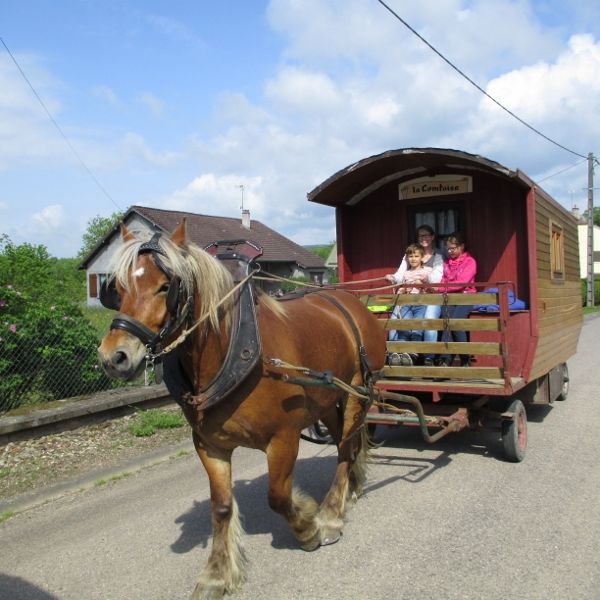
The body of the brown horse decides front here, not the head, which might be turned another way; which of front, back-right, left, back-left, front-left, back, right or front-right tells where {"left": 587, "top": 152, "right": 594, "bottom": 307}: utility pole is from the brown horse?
back

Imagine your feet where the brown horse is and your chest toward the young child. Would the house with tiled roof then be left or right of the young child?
left

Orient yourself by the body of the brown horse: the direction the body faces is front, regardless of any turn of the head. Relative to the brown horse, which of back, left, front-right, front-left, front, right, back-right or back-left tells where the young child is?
back

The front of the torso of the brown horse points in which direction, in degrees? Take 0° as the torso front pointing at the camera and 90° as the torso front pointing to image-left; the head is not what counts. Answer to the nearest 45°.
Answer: approximately 45°

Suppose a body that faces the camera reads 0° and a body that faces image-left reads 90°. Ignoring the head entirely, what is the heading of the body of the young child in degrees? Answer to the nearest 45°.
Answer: approximately 45°

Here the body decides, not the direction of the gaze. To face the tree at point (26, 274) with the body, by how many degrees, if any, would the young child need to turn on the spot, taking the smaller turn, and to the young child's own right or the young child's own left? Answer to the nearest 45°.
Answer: approximately 45° to the young child's own right

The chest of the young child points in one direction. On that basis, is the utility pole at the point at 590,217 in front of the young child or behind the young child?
behind

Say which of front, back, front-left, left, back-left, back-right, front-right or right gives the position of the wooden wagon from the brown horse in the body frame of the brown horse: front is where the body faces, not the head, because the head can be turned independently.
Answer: back

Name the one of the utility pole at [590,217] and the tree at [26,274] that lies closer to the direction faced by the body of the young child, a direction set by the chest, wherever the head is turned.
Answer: the tree

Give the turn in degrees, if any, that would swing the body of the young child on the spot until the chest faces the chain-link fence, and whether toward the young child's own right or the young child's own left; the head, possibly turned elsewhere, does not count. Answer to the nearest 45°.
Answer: approximately 45° to the young child's own right

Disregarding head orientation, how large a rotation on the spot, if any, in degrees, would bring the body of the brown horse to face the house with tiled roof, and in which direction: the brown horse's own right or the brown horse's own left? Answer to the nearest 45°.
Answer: approximately 135° to the brown horse's own right
